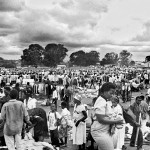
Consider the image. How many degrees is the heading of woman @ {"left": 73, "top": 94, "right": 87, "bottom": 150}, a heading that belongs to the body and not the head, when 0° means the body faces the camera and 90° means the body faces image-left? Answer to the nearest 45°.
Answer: approximately 45°

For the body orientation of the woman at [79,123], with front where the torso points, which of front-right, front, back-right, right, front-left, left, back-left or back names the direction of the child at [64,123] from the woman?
right

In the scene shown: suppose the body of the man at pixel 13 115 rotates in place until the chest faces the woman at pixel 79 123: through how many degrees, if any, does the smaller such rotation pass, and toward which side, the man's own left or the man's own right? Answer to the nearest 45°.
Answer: approximately 45° to the man's own right

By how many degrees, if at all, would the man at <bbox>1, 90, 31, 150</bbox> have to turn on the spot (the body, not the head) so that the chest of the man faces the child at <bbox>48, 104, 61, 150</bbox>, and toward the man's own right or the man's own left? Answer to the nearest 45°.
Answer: approximately 45° to the man's own right
